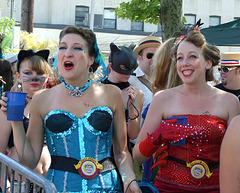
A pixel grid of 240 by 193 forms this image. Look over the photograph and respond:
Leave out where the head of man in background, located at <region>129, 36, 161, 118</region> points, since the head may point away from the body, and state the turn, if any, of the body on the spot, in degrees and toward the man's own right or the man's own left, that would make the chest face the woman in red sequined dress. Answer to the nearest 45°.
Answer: approximately 45° to the man's own right

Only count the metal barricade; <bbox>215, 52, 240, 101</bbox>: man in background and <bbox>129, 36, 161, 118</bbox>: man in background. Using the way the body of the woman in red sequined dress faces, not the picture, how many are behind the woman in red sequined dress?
2

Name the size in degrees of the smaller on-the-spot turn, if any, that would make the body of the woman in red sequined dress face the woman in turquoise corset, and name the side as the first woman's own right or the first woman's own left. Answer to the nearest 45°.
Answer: approximately 90° to the first woman's own right

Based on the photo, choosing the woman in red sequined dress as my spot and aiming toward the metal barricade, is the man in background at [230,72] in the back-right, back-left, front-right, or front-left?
back-right

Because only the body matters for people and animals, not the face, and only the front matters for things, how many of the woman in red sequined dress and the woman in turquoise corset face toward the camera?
2

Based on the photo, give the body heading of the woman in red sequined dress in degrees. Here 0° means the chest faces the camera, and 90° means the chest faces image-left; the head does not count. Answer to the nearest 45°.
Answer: approximately 0°

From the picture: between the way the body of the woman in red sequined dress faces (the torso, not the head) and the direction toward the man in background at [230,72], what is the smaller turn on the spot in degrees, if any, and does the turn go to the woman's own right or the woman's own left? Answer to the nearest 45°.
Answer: approximately 180°

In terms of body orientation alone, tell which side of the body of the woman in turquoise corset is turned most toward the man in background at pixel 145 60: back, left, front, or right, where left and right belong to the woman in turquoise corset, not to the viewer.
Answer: back
